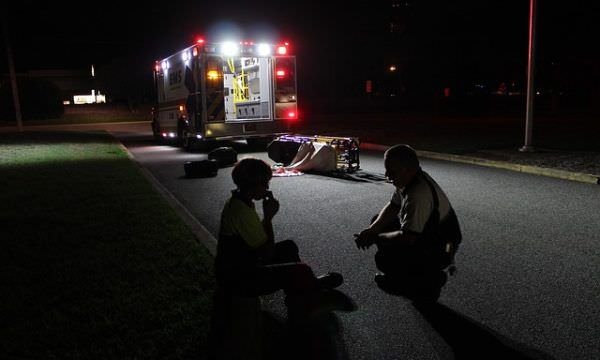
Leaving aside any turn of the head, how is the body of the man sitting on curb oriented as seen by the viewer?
to the viewer's right

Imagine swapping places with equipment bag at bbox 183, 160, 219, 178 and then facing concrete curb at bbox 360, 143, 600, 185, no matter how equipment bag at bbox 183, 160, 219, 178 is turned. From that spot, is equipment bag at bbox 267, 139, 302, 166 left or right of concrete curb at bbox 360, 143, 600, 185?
left

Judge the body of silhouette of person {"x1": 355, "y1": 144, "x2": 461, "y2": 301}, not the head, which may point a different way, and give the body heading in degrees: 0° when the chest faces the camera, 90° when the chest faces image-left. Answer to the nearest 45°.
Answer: approximately 90°

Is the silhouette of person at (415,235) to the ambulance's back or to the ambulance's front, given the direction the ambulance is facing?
to the back

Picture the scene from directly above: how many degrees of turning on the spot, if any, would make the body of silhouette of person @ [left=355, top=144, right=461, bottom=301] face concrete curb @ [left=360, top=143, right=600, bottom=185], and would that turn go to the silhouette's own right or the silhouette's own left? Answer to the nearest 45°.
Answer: approximately 90° to the silhouette's own right

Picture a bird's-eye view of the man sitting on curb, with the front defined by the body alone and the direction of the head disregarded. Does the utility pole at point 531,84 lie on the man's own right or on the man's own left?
on the man's own left

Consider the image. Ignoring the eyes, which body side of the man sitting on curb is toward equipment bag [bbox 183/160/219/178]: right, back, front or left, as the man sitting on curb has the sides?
left

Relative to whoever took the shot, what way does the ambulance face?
facing away from the viewer and to the left of the viewer

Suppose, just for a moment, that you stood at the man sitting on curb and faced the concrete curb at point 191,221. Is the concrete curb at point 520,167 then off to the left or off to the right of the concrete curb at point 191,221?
right

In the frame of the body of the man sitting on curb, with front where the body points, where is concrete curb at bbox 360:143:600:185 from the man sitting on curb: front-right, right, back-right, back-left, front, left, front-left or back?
front-left

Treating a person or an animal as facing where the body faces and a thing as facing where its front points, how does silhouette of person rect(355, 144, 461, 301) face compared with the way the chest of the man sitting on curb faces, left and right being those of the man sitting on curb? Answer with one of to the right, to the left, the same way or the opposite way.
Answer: the opposite way

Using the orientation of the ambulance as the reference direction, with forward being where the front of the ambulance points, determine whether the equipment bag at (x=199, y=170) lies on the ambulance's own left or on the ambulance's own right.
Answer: on the ambulance's own left

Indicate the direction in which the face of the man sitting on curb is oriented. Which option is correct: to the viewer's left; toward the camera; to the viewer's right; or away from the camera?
to the viewer's right
